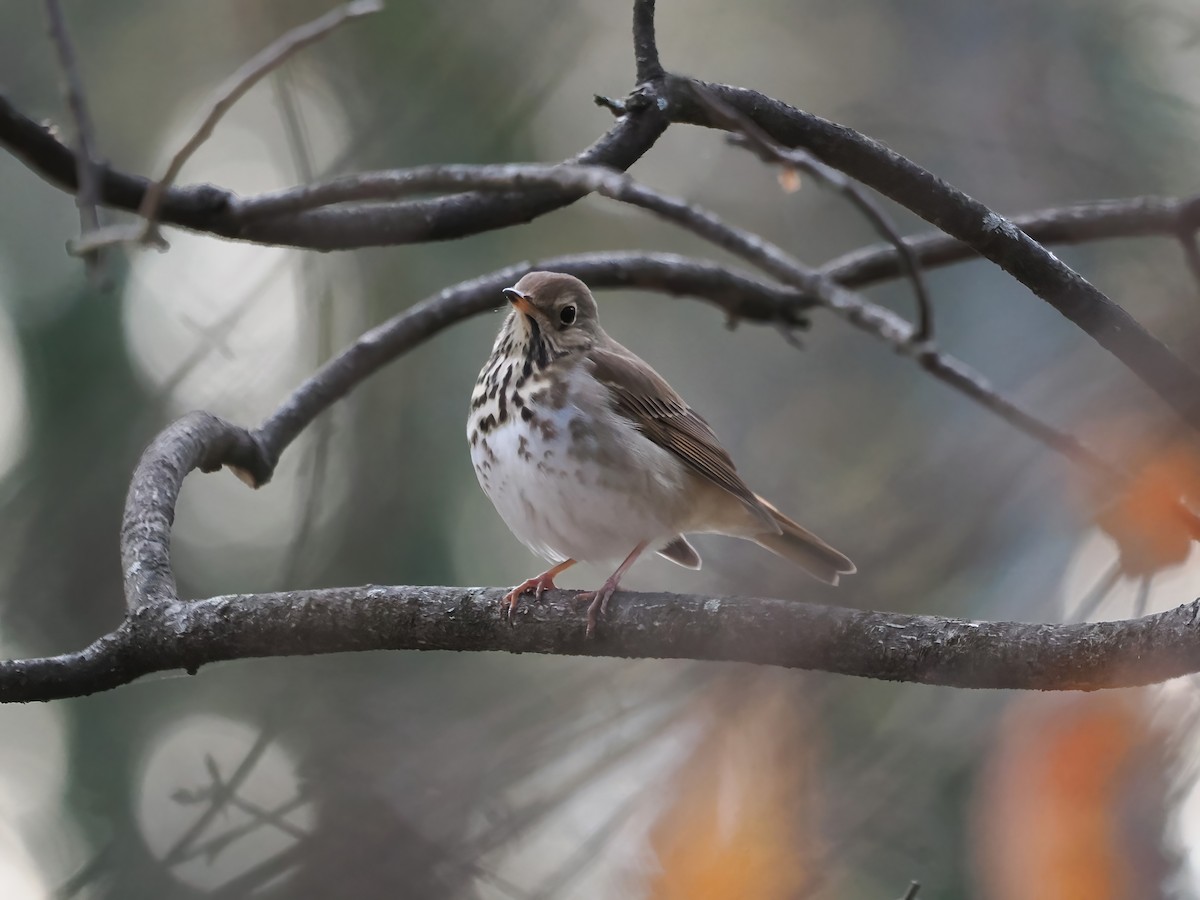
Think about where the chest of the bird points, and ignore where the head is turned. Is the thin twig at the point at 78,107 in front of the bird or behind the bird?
in front

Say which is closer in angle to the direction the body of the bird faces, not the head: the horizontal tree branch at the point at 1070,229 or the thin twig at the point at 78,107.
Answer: the thin twig

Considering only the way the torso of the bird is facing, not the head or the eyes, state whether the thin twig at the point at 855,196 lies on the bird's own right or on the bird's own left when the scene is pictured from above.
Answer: on the bird's own left

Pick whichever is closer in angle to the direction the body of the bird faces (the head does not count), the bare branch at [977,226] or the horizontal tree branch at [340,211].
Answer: the horizontal tree branch

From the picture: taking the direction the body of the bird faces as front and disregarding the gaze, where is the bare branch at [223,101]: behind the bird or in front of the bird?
in front
